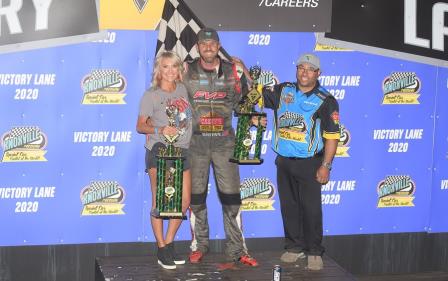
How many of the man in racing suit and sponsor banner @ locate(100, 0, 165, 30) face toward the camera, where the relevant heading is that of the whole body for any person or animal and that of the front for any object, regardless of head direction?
2

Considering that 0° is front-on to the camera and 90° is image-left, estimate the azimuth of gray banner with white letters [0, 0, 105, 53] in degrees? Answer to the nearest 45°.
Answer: approximately 315°

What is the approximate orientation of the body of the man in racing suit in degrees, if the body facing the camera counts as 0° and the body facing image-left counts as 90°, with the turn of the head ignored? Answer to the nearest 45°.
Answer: approximately 0°

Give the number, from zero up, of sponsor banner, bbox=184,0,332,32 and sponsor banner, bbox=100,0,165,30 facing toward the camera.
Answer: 2

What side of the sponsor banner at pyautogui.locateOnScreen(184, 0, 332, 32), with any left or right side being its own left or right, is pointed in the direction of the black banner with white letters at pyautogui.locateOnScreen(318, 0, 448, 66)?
left
